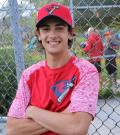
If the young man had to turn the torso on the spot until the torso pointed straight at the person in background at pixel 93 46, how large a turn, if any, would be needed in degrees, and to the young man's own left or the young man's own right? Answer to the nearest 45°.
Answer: approximately 180°

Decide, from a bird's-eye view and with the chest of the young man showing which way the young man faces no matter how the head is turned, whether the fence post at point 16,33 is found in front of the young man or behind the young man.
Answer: behind

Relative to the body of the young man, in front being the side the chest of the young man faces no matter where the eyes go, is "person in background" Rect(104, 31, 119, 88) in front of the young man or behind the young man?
behind

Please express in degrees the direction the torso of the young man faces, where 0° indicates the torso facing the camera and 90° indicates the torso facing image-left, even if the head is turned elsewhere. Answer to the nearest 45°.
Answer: approximately 0°
